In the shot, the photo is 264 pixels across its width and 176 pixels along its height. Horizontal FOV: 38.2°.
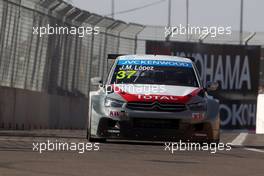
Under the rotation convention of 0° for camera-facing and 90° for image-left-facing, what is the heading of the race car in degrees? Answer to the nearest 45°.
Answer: approximately 0°
